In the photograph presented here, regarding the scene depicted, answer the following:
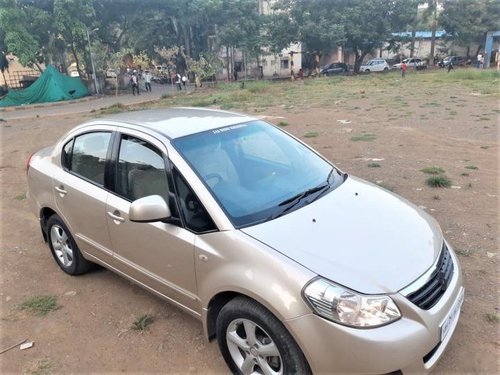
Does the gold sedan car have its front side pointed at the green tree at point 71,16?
no

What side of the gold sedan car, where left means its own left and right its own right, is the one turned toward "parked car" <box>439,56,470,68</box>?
left

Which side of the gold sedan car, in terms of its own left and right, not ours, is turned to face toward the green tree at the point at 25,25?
back

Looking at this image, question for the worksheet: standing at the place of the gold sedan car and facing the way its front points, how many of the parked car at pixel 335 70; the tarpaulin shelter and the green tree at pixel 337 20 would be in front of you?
0

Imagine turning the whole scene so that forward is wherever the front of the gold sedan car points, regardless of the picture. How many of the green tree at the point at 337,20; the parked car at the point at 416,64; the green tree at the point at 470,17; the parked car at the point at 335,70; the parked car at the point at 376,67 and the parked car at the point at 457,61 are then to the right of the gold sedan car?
0

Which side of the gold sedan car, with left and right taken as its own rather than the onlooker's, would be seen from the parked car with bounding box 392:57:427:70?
left

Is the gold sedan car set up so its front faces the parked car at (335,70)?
no

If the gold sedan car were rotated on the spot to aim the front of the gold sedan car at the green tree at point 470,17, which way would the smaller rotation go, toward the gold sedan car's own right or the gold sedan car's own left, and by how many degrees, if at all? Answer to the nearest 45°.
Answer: approximately 90° to the gold sedan car's own left

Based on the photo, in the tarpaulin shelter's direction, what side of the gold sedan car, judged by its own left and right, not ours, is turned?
back

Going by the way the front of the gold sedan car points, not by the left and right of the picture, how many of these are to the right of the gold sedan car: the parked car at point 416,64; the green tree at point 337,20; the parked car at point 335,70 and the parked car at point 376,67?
0

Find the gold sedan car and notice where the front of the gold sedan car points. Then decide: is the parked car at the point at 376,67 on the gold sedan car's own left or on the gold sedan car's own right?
on the gold sedan car's own left

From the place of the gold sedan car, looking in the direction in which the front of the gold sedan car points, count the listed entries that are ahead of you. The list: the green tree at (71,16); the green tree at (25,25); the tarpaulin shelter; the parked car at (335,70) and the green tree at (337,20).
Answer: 0

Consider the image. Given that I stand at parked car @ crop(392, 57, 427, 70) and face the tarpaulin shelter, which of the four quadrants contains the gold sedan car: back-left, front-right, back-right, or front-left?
front-left
